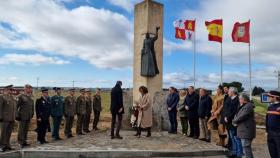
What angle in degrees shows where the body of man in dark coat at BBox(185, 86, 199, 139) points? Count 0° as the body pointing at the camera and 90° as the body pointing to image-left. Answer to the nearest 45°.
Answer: approximately 45°

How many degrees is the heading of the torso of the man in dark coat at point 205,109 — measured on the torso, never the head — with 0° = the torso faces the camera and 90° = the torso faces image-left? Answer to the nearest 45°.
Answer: approximately 45°

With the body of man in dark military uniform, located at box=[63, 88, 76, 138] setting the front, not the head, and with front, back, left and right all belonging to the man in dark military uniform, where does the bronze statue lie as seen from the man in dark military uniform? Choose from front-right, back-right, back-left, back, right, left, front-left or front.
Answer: front-left

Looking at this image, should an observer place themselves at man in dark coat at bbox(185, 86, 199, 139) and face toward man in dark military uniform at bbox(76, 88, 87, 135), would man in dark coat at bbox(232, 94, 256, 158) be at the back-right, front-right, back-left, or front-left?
back-left

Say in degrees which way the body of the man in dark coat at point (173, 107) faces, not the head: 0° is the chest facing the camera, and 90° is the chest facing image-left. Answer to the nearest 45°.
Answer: approximately 45°

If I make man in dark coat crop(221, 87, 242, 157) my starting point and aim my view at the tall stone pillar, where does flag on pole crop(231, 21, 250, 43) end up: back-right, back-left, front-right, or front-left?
front-right

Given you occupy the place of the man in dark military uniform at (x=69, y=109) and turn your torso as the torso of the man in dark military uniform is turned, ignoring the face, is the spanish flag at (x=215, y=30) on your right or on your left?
on your left
